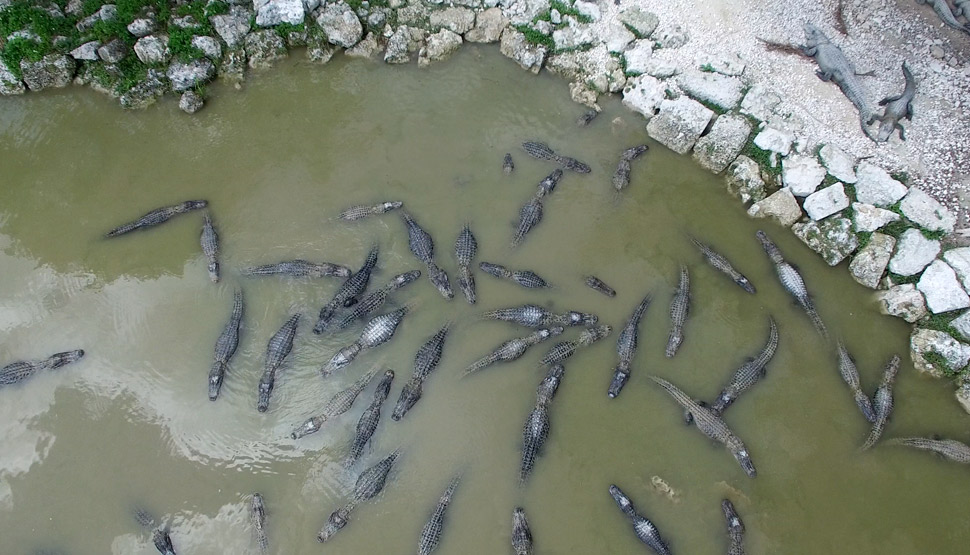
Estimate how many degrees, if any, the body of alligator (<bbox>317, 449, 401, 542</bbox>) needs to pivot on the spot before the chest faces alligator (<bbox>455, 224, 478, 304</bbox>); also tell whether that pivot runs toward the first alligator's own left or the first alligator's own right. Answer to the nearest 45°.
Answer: approximately 135° to the first alligator's own right

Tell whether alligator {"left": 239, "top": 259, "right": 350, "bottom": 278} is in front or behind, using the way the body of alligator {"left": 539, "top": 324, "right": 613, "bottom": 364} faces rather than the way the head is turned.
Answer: behind

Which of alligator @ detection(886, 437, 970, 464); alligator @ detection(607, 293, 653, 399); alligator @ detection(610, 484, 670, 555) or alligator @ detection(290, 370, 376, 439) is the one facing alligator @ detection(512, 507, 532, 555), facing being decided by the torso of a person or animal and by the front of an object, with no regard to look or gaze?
alligator @ detection(607, 293, 653, 399)

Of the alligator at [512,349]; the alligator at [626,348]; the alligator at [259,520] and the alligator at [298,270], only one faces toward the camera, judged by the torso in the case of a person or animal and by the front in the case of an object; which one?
the alligator at [626,348]

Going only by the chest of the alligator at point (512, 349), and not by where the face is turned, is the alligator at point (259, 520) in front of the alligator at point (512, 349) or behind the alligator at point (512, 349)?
behind

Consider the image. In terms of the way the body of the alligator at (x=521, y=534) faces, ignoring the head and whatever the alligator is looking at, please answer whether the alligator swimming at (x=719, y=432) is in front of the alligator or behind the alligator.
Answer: in front

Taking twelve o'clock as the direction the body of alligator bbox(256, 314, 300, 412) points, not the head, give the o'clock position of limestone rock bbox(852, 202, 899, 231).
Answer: The limestone rock is roughly at 9 o'clock from the alligator.

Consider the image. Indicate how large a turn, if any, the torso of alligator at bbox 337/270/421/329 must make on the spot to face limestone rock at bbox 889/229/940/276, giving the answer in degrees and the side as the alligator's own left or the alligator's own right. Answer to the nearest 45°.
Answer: approximately 45° to the alligator's own right

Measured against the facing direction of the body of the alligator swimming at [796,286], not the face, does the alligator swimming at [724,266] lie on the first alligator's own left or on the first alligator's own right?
on the first alligator's own left

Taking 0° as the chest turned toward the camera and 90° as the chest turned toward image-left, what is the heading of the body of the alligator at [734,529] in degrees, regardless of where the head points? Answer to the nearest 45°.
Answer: approximately 180°

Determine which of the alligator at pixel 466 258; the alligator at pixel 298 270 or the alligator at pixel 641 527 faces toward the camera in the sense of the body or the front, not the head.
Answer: the alligator at pixel 466 258

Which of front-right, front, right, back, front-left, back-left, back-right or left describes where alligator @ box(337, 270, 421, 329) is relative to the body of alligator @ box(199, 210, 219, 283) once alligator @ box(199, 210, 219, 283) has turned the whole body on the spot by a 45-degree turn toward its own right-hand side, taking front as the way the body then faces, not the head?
left

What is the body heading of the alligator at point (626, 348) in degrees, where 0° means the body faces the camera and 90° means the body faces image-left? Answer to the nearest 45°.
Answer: approximately 0°

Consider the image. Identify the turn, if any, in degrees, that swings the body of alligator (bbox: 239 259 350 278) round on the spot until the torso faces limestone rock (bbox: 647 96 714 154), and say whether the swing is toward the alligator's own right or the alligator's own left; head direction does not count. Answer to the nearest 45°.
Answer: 0° — it already faces it

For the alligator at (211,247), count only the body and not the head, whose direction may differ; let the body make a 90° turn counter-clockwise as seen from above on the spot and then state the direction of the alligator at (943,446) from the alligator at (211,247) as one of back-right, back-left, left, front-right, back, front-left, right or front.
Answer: front-right

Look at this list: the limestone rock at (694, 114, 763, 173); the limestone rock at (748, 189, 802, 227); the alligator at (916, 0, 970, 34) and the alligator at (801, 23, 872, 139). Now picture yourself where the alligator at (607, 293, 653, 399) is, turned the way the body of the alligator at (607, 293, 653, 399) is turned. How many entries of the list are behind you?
4

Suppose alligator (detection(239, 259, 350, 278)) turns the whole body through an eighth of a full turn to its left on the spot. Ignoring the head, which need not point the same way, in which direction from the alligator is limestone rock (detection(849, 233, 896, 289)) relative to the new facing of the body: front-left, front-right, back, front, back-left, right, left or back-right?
front-right
